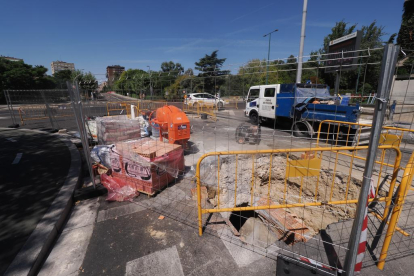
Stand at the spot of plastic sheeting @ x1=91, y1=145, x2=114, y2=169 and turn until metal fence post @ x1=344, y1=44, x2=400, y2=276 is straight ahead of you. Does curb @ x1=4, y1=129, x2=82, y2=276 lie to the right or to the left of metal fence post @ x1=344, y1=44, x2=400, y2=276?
right

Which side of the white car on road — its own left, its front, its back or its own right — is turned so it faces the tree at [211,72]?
right
